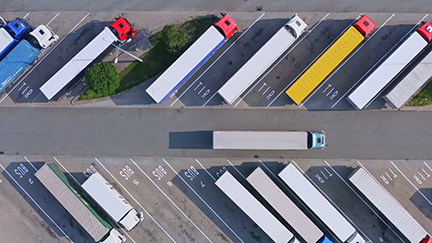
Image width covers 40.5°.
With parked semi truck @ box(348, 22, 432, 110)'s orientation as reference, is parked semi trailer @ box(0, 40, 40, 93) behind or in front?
behind

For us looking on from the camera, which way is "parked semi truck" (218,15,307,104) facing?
facing away from the viewer and to the right of the viewer

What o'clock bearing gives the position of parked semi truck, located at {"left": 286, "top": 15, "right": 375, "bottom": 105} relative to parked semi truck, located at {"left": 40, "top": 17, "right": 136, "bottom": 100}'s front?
parked semi truck, located at {"left": 286, "top": 15, "right": 375, "bottom": 105} is roughly at 2 o'clock from parked semi truck, located at {"left": 40, "top": 17, "right": 136, "bottom": 100}.

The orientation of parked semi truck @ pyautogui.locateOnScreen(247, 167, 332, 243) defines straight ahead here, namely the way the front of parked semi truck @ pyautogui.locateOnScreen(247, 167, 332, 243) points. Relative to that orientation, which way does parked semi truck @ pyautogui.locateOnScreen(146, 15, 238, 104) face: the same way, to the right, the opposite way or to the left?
to the left

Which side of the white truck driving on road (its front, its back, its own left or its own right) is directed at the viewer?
right

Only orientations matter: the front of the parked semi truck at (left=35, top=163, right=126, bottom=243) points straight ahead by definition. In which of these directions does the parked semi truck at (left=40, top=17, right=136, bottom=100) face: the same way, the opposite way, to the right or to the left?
to the left

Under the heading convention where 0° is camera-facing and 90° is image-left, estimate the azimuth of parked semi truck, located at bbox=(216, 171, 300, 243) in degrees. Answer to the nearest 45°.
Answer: approximately 315°

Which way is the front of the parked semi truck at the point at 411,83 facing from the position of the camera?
facing away from the viewer and to the right of the viewer

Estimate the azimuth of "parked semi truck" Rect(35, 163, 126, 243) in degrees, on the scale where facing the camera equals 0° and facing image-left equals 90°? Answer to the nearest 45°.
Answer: approximately 315°

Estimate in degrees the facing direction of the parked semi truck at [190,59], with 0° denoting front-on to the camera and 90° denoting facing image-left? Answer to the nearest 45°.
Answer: approximately 225°

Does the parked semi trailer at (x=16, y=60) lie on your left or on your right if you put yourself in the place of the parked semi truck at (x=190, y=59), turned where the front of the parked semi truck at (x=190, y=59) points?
on your left

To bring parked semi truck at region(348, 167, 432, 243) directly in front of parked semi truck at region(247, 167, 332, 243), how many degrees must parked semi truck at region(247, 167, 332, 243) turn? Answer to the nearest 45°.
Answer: approximately 45° to its left
